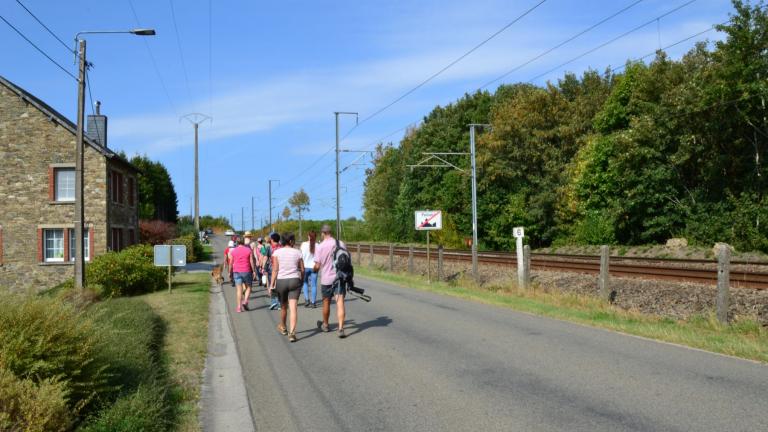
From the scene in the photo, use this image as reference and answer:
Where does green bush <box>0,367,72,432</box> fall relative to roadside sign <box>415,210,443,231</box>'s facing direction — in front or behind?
in front

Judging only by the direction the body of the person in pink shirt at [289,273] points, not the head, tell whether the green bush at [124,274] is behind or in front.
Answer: in front

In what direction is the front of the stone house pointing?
to the viewer's right

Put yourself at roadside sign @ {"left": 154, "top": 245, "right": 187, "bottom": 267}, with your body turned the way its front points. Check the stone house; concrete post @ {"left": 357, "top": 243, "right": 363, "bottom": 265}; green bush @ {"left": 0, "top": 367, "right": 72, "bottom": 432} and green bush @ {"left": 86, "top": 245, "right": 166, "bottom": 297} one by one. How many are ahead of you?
1

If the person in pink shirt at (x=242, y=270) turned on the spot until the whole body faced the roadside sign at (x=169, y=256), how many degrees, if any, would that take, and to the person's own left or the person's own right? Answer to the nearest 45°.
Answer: approximately 45° to the person's own left

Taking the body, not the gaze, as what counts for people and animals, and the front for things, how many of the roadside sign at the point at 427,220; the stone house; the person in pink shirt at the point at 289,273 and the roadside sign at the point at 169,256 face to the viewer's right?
1

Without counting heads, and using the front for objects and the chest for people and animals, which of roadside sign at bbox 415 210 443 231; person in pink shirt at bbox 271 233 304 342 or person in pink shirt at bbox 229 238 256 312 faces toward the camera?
the roadside sign

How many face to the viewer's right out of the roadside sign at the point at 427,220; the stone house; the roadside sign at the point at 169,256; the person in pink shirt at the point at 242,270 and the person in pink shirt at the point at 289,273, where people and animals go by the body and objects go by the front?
1

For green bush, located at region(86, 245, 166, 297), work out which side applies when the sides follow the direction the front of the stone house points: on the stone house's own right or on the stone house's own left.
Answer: on the stone house's own right

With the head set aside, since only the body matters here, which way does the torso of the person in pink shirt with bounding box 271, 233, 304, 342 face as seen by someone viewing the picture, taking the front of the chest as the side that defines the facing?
away from the camera

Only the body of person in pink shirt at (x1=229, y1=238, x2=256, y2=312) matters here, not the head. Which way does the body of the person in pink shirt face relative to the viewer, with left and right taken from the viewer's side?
facing away from the viewer

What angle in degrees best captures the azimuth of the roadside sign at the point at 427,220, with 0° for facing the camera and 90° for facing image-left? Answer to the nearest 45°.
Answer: approximately 0°
